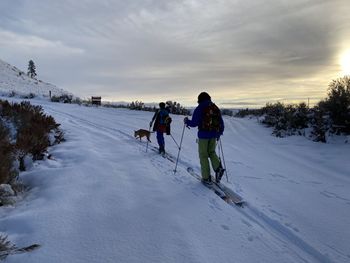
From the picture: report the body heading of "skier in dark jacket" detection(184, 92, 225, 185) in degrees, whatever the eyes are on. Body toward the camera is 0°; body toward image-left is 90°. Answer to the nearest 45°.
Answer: approximately 135°

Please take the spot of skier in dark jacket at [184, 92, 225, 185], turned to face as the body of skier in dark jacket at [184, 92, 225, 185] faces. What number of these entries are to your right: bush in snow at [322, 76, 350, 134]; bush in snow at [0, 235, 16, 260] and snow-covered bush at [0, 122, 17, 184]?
1

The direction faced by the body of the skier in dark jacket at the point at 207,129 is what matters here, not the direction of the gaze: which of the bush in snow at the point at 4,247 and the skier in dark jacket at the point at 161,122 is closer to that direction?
the skier in dark jacket

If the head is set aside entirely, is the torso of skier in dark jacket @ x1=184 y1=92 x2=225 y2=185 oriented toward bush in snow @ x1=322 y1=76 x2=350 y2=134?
no

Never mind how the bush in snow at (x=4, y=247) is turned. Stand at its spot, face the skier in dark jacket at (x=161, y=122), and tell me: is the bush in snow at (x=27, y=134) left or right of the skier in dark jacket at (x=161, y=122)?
left

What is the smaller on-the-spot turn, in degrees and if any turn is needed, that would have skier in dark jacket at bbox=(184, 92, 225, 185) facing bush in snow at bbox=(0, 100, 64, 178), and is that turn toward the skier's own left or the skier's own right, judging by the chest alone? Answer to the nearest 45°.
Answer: approximately 45° to the skier's own left

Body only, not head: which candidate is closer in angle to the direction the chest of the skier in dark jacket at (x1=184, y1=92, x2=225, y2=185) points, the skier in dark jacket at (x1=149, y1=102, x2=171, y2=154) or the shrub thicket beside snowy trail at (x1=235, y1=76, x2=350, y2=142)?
the skier in dark jacket

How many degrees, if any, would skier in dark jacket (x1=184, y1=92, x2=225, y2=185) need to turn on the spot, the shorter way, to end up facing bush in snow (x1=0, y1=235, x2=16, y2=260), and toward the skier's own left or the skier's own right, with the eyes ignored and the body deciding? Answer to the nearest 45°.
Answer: approximately 90° to the skier's own left

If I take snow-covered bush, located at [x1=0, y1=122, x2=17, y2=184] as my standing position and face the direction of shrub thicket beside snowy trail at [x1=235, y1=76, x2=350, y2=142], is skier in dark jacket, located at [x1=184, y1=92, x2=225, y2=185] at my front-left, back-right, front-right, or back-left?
front-right

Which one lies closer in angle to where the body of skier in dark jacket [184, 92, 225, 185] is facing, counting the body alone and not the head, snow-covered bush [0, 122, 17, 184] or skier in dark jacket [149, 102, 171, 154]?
the skier in dark jacket
